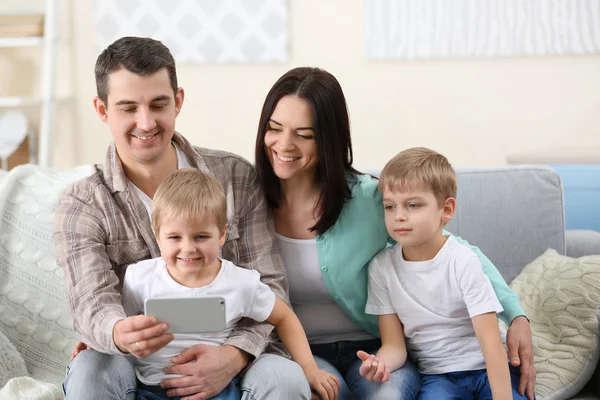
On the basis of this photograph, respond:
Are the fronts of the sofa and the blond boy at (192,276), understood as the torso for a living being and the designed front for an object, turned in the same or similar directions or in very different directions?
same or similar directions

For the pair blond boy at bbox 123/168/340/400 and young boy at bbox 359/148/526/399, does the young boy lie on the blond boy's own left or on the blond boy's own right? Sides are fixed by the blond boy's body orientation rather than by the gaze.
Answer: on the blond boy's own left

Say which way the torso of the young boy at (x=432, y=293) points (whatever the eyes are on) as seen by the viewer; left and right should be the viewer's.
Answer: facing the viewer and to the left of the viewer

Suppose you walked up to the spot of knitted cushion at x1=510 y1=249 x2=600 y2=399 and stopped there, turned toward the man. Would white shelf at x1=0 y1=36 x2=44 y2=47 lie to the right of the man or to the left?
right

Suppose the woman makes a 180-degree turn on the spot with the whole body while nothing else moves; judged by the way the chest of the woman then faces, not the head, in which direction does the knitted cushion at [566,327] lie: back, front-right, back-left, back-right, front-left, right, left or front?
front-right

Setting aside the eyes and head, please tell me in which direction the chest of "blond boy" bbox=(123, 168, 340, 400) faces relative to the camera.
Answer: toward the camera

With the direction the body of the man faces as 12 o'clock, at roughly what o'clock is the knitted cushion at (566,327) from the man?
The knitted cushion is roughly at 9 o'clock from the man.

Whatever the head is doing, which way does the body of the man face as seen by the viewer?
toward the camera

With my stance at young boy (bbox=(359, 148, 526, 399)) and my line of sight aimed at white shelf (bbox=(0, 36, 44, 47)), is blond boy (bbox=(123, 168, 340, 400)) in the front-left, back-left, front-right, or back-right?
front-left

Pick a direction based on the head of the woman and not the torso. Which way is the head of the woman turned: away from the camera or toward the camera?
toward the camera

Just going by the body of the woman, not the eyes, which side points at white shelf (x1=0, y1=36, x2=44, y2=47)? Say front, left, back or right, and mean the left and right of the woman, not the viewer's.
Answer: right

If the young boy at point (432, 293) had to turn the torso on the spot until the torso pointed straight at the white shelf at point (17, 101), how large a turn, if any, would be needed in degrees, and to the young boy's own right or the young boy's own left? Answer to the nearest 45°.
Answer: approximately 90° to the young boy's own right

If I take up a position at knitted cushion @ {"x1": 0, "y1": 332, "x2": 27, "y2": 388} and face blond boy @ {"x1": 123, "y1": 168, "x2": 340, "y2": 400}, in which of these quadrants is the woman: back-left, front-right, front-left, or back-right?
front-left

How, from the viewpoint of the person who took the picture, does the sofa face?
facing the viewer

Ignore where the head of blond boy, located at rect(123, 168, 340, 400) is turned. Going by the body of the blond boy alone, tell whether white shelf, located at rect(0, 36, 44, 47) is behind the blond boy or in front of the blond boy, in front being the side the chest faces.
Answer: behind

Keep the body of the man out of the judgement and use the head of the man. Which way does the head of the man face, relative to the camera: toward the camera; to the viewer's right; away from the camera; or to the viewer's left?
toward the camera
